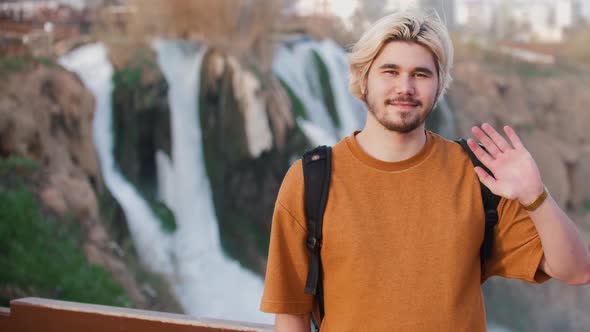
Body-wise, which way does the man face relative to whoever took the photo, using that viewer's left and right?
facing the viewer

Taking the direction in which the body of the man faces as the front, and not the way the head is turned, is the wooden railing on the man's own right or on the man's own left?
on the man's own right
